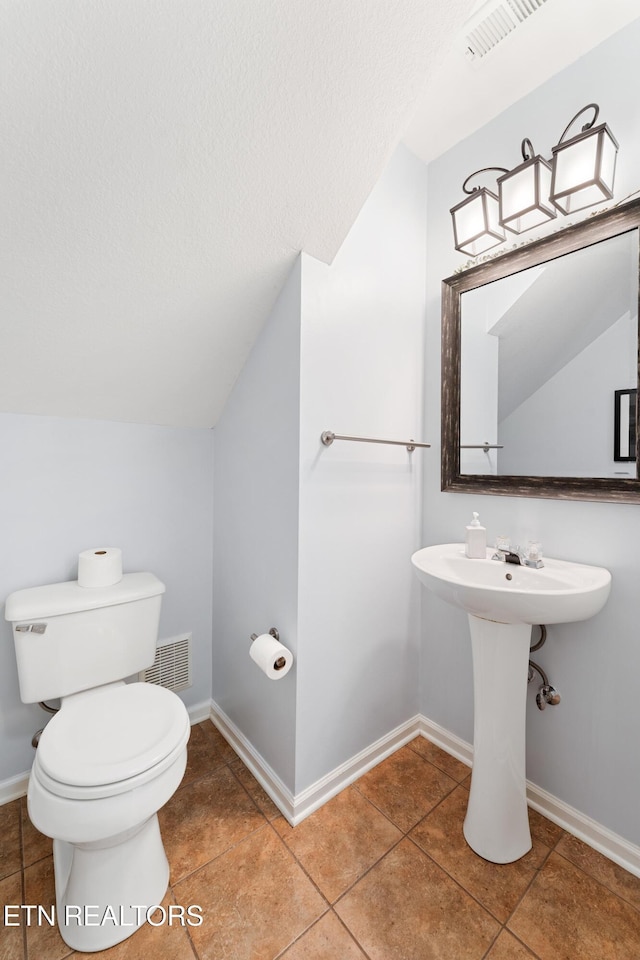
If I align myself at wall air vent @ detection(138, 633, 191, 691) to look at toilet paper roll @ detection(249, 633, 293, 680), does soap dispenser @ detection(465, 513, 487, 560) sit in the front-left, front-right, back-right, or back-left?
front-left

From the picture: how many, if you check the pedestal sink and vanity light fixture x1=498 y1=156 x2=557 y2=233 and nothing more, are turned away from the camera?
0

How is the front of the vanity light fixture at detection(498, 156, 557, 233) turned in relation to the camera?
facing the viewer and to the left of the viewer

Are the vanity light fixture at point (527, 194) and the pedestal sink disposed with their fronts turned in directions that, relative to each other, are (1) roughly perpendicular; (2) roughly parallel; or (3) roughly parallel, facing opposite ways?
roughly parallel

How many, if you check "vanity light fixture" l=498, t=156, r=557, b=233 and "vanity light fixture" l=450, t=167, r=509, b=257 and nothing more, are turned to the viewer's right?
0

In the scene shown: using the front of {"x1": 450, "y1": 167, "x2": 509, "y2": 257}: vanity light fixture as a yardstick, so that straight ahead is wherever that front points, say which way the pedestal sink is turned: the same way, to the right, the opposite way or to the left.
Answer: the same way

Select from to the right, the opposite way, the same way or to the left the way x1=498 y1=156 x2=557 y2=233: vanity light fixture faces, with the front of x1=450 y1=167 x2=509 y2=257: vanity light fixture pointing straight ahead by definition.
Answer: the same way

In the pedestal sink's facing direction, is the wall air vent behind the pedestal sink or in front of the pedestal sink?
in front
